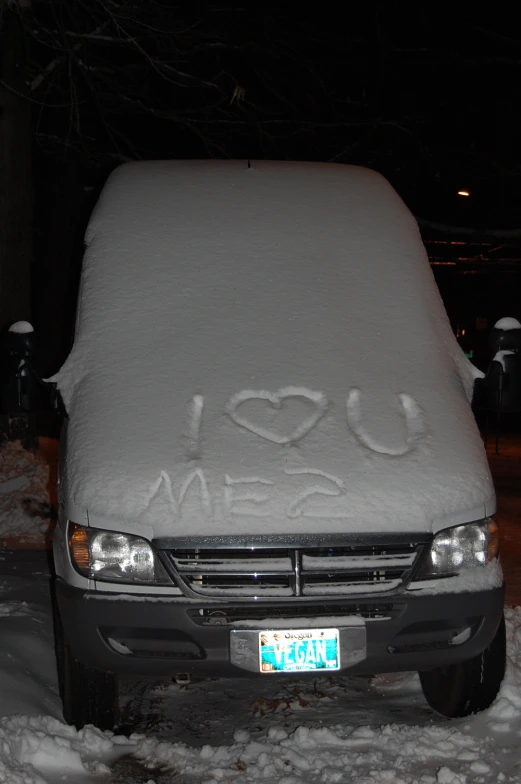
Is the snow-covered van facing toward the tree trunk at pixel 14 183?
no

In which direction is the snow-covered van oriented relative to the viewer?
toward the camera

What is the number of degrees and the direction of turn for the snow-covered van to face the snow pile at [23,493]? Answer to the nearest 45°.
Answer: approximately 135° to its right

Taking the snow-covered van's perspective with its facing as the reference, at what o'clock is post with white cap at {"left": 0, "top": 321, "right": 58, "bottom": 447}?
The post with white cap is roughly at 4 o'clock from the snow-covered van.
